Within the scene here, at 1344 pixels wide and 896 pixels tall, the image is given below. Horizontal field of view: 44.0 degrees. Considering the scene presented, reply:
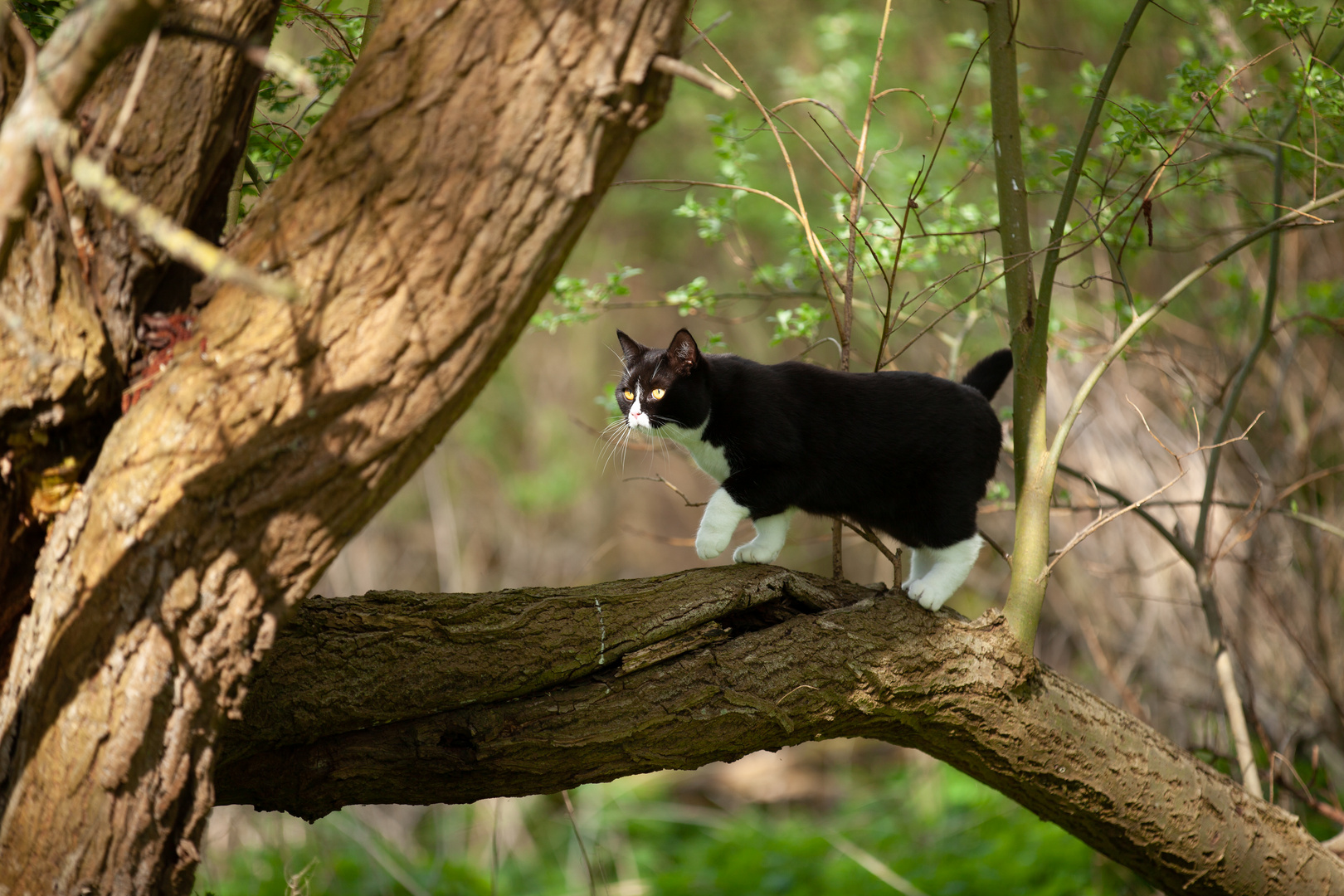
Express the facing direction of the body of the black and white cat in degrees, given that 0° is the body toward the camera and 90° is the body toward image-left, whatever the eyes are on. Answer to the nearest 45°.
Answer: approximately 90°
